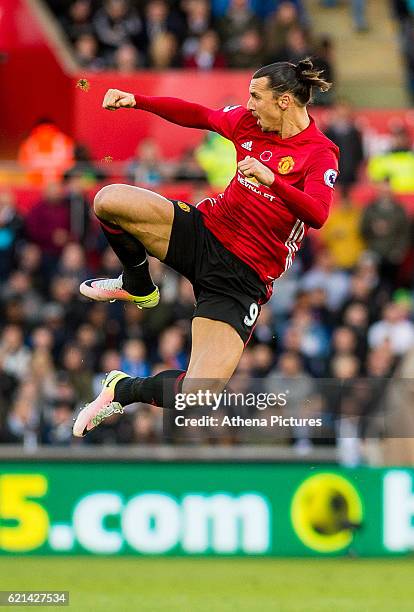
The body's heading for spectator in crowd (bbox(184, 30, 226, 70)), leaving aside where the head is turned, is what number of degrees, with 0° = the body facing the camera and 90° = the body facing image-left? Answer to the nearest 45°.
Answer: approximately 0°

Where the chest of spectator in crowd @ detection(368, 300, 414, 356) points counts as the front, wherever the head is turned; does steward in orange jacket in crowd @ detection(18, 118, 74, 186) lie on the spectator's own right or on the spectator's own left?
on the spectator's own right

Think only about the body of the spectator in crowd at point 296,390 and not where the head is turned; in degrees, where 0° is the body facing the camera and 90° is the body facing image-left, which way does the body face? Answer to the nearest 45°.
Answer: approximately 0°

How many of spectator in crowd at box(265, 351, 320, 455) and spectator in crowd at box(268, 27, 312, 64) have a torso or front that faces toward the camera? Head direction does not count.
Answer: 2
